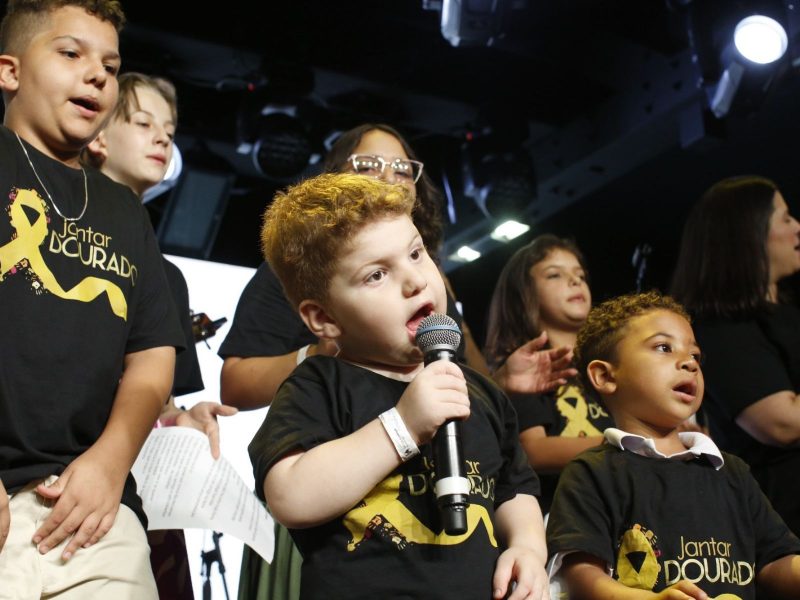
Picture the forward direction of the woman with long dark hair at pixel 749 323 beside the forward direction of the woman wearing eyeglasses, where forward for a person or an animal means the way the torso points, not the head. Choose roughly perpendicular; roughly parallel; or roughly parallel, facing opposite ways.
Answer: roughly perpendicular

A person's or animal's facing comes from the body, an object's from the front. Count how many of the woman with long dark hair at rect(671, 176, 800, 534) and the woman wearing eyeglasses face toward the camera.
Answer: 1

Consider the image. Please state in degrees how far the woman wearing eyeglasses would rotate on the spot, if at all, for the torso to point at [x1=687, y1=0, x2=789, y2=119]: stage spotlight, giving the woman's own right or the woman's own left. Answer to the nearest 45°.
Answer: approximately 135° to the woman's own left

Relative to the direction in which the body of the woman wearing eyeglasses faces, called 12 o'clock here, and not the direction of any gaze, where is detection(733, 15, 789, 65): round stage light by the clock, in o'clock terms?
The round stage light is roughly at 8 o'clock from the woman wearing eyeglasses.

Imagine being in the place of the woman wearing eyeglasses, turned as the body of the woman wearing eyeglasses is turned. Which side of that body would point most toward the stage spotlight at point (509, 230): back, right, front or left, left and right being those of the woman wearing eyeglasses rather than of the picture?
back

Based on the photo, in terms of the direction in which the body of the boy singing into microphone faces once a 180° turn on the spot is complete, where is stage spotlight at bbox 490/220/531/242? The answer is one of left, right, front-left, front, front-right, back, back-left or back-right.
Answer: front-right

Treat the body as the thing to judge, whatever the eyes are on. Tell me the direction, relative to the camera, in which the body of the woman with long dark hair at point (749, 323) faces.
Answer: to the viewer's right

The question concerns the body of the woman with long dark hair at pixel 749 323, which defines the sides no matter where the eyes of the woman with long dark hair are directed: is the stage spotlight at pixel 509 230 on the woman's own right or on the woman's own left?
on the woman's own left
